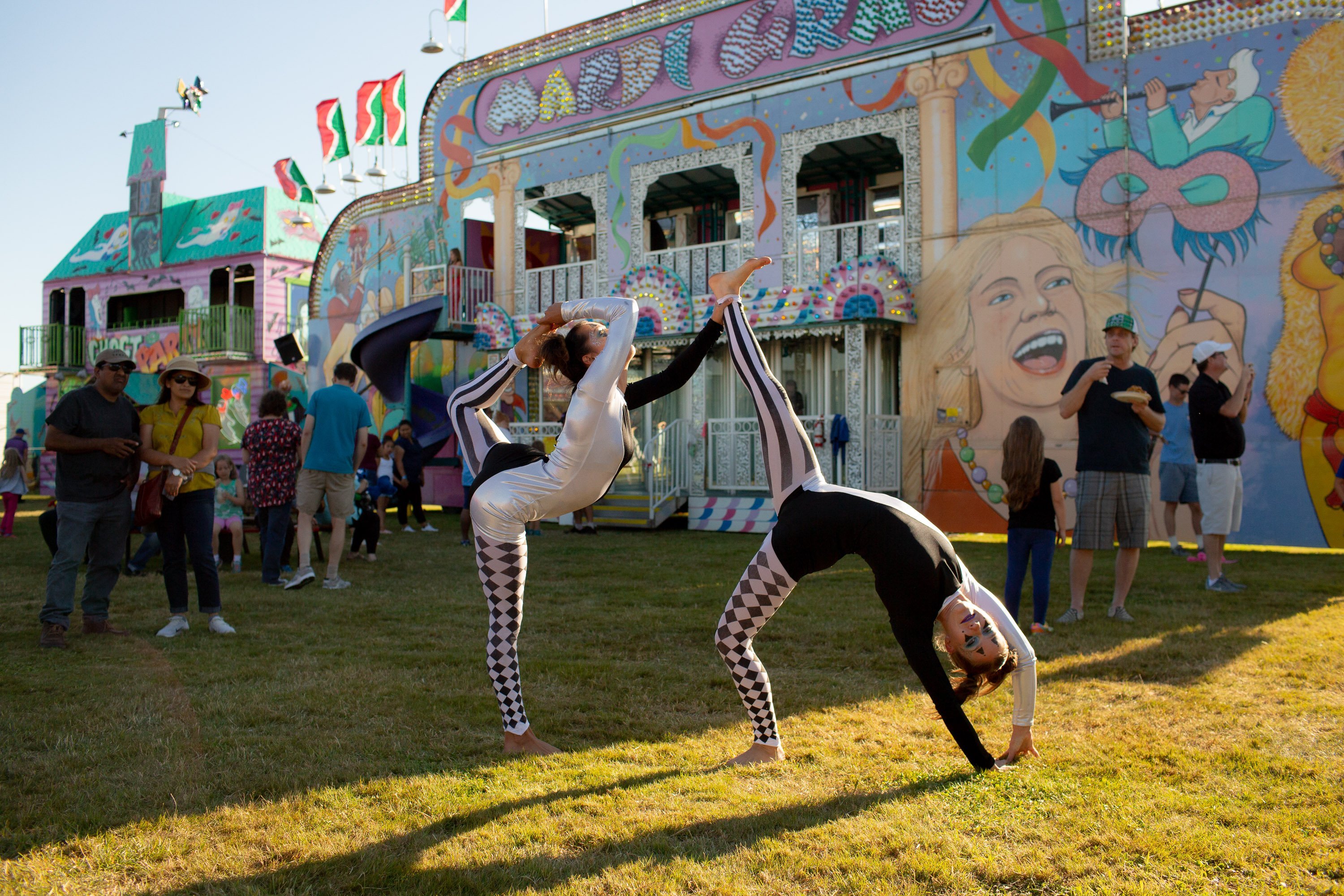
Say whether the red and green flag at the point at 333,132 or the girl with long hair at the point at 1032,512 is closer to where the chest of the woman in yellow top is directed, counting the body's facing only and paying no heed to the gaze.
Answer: the girl with long hair

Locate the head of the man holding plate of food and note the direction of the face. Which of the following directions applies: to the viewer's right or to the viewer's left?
to the viewer's left

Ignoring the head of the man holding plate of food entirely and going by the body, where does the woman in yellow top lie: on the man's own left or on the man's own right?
on the man's own right

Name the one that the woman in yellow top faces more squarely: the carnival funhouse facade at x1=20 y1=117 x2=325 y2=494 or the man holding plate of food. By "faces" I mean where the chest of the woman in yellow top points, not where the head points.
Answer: the man holding plate of food

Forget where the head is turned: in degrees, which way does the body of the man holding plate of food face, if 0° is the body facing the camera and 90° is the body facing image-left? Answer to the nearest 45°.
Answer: approximately 0°

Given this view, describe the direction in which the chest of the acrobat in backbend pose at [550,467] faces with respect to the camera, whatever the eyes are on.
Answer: to the viewer's right

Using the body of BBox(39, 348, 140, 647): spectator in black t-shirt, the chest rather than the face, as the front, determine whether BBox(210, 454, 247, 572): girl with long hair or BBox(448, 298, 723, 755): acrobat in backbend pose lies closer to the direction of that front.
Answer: the acrobat in backbend pose
